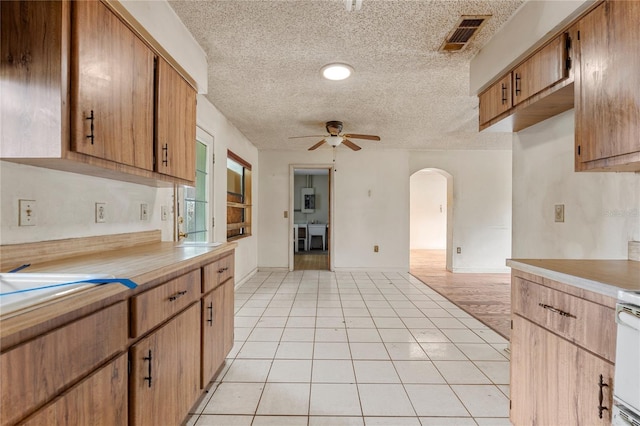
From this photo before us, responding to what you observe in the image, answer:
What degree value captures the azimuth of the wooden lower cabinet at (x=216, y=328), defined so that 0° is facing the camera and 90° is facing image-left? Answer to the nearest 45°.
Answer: approximately 270°

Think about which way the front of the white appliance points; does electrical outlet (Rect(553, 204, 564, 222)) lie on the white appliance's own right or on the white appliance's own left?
on the white appliance's own right

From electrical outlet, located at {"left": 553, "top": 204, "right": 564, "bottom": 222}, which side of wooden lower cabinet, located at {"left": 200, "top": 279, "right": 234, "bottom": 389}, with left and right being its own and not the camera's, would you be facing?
front

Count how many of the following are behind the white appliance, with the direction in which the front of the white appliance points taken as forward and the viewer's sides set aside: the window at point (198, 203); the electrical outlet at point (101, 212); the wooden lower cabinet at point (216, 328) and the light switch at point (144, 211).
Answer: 0

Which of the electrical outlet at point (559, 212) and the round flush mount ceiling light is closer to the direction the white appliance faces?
the round flush mount ceiling light

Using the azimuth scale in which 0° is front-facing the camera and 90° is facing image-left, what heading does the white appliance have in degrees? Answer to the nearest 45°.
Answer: approximately 45°

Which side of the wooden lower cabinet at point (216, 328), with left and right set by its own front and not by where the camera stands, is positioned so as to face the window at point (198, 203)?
left

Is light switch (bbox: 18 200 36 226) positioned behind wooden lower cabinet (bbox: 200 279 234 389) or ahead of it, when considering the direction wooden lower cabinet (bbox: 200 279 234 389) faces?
behind

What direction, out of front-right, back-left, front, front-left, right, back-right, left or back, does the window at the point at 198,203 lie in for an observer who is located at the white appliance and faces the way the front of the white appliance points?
front-right

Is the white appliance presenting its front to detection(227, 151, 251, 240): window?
no

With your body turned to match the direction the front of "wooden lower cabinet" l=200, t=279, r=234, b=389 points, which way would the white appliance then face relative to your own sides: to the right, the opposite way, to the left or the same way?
the opposite way

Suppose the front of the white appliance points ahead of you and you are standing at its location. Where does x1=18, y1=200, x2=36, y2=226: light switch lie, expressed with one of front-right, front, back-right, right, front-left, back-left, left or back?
front

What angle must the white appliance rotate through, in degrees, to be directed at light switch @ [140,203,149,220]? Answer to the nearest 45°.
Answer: approximately 45° to its right

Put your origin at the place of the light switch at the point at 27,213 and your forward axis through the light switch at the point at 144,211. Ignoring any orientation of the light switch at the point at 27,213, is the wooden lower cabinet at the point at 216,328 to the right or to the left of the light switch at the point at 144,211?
right

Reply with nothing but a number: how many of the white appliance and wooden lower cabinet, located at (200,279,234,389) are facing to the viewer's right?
1
